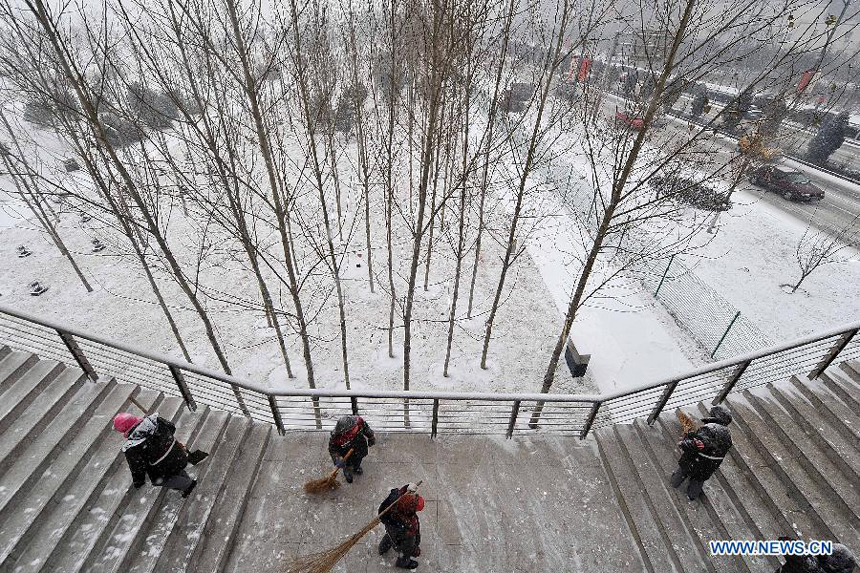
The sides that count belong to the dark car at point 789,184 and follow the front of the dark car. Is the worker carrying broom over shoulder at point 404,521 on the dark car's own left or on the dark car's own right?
on the dark car's own right

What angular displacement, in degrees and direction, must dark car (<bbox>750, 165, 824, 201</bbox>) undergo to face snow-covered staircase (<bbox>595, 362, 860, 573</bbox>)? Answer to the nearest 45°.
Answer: approximately 45° to its right

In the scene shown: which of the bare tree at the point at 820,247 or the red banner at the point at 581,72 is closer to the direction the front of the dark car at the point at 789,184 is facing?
the bare tree

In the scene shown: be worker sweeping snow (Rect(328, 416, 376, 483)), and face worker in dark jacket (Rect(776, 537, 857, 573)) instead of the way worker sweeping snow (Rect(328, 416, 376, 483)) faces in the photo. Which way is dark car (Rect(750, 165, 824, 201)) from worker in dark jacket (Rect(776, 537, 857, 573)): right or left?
left
